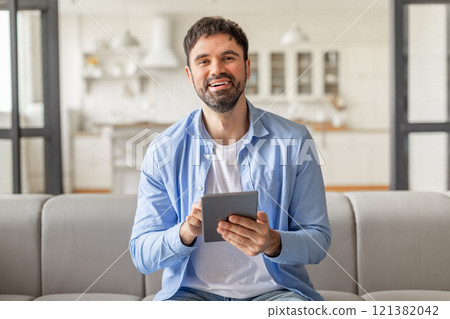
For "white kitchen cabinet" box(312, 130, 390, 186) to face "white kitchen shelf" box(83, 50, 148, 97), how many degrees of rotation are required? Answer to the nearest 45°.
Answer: approximately 90° to its right

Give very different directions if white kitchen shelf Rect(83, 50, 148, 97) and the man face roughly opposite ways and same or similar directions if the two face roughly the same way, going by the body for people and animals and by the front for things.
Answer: same or similar directions

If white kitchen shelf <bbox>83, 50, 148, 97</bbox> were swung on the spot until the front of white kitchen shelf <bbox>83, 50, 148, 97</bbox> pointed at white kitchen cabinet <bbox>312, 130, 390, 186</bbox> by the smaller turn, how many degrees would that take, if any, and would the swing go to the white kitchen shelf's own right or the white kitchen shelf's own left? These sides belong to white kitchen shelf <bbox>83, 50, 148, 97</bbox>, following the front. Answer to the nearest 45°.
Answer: approximately 45° to the white kitchen shelf's own left

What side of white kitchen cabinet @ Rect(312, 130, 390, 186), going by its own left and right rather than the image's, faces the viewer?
front

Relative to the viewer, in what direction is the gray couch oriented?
toward the camera

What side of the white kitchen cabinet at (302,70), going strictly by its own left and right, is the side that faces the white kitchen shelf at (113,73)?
right

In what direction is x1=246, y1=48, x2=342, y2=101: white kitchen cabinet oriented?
toward the camera

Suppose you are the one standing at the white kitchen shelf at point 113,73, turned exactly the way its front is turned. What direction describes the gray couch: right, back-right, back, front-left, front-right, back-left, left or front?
front

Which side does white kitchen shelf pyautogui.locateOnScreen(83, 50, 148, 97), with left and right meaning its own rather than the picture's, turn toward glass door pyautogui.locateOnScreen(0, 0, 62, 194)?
front

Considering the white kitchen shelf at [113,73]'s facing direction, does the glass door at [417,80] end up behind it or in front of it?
in front

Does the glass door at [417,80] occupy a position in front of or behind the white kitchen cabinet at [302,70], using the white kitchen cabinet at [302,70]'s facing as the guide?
in front

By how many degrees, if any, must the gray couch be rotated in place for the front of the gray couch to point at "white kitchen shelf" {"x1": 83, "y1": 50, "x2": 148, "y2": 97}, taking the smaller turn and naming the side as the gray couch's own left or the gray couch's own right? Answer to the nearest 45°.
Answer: approximately 180°
